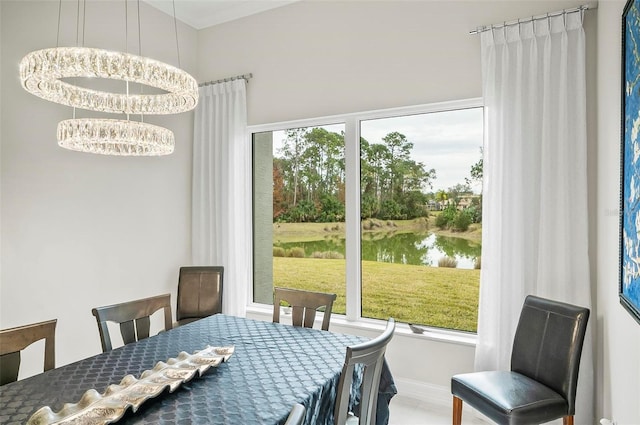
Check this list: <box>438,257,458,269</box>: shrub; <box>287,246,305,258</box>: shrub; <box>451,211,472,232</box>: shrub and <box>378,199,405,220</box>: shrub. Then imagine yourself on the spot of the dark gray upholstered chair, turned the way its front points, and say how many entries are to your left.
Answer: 0

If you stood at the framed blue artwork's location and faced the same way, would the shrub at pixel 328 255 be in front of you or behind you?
in front

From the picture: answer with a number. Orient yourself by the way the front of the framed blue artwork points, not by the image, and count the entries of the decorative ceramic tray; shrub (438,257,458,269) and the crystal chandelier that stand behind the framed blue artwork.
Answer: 0

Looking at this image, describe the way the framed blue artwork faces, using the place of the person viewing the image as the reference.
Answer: facing to the left of the viewer

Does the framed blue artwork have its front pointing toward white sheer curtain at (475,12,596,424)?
no

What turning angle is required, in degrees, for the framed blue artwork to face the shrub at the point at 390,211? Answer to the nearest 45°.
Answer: approximately 45° to its right

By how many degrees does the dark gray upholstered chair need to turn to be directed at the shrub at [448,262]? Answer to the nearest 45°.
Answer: approximately 90° to its right

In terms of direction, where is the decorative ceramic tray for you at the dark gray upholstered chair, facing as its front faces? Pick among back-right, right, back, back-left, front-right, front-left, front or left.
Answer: front

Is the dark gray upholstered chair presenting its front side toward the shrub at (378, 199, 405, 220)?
no

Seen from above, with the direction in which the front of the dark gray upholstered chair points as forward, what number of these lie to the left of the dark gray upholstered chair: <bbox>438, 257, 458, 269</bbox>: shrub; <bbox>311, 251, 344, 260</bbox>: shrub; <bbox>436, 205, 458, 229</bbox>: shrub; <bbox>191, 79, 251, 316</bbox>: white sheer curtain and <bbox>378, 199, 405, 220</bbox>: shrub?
0

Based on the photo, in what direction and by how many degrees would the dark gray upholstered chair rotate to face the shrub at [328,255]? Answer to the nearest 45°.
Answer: approximately 90° to its right

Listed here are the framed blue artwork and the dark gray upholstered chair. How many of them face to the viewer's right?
0

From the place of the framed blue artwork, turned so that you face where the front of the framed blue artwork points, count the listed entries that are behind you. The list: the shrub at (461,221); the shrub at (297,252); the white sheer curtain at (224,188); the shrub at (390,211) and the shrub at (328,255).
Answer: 0

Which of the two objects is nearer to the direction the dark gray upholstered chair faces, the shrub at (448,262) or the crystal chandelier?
the crystal chandelier

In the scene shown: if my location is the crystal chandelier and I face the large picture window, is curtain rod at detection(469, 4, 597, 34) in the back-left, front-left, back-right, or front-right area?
front-right

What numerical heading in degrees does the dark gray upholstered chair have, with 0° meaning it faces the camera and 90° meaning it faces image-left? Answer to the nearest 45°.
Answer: approximately 45°
